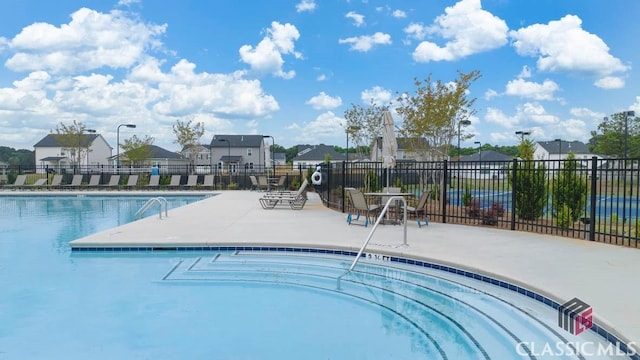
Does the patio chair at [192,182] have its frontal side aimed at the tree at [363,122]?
no

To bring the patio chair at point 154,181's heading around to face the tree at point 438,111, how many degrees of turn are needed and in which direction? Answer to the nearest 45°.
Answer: approximately 90° to its left

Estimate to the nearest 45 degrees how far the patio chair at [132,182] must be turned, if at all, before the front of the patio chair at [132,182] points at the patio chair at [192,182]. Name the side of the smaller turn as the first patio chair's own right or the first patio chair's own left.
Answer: approximately 135° to the first patio chair's own left

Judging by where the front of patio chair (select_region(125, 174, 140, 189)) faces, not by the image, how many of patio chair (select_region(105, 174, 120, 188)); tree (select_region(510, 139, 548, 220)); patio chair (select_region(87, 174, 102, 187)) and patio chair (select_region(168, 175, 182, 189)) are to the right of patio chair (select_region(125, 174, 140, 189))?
2

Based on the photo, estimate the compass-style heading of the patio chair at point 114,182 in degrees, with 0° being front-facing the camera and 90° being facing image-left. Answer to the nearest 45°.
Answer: approximately 45°

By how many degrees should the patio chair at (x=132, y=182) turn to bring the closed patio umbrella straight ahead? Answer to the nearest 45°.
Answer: approximately 45° to its left

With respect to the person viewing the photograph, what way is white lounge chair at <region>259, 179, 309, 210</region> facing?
facing to the left of the viewer

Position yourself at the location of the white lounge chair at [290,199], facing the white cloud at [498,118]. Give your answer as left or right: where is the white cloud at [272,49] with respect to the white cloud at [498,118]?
left

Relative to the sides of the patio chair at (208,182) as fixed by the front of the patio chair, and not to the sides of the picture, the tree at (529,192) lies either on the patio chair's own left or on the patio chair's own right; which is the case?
on the patio chair's own left

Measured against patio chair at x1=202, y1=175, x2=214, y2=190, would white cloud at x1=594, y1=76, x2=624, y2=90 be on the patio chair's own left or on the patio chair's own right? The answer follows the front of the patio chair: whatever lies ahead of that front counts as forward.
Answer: on the patio chair's own left

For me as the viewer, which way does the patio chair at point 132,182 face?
facing the viewer and to the left of the viewer

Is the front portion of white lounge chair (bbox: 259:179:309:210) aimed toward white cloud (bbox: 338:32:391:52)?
no

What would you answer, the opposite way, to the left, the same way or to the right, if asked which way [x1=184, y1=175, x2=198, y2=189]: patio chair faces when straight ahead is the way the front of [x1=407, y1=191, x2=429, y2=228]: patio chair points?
to the left

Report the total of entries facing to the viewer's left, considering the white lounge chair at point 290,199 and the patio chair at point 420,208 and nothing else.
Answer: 2

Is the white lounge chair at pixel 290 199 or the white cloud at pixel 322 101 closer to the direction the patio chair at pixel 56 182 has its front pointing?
the white lounge chair

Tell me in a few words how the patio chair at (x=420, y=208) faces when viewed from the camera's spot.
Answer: facing to the left of the viewer

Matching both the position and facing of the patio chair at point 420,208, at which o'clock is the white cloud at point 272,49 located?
The white cloud is roughly at 2 o'clock from the patio chair.

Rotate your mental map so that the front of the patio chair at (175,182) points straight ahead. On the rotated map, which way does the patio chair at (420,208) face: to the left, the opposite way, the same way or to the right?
to the right
